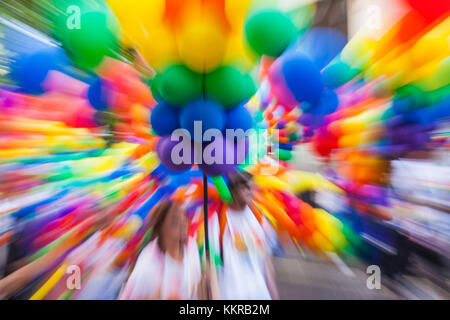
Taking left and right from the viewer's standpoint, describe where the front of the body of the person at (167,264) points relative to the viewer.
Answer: facing the viewer and to the right of the viewer
